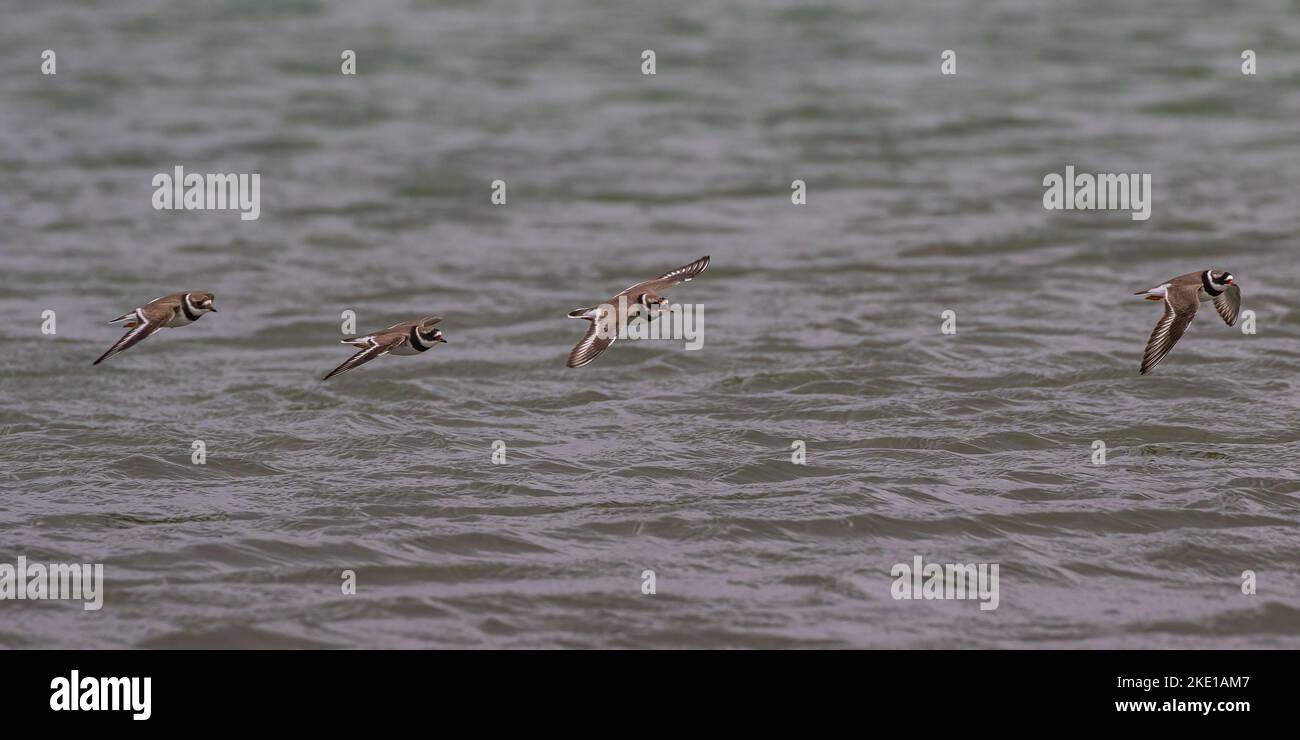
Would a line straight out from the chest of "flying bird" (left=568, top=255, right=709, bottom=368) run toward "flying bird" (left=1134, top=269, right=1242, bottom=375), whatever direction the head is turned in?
yes

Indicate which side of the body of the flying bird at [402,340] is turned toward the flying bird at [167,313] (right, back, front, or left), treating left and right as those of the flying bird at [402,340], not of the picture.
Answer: back

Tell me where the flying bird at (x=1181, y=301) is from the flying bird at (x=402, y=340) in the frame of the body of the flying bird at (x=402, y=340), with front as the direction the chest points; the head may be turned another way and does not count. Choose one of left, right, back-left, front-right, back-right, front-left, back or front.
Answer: front

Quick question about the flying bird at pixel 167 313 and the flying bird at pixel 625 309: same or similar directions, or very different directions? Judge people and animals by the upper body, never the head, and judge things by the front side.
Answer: same or similar directions

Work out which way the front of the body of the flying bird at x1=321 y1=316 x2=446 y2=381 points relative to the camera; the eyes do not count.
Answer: to the viewer's right

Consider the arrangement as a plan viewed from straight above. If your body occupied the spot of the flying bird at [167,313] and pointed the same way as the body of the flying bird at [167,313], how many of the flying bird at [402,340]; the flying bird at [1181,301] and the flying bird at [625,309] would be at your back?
0

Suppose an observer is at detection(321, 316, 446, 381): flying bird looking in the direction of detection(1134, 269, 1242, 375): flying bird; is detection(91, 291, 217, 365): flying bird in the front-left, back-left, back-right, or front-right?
back-left

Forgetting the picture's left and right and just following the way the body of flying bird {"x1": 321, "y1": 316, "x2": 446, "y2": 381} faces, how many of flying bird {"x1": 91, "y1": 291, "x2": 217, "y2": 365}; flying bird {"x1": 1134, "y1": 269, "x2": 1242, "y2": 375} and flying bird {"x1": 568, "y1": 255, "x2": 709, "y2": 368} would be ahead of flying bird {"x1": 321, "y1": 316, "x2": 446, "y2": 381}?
2

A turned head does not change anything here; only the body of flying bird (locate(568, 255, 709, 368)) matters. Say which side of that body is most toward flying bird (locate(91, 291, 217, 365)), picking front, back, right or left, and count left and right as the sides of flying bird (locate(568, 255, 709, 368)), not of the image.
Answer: back

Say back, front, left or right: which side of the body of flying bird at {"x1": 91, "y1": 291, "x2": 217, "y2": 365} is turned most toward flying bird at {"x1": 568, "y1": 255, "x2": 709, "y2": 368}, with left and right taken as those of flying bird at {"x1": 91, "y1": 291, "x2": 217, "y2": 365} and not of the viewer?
front

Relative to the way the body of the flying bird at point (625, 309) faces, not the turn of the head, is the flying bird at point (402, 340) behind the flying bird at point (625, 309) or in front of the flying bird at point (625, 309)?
behind

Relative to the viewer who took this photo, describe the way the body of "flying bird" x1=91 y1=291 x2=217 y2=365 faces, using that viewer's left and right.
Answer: facing to the right of the viewer

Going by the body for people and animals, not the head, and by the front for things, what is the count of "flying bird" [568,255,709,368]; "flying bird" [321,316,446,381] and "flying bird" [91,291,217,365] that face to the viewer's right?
3

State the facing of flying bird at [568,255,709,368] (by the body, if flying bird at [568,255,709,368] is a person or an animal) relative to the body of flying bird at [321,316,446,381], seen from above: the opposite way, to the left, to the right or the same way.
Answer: the same way

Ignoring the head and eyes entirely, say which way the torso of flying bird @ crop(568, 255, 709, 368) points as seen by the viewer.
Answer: to the viewer's right

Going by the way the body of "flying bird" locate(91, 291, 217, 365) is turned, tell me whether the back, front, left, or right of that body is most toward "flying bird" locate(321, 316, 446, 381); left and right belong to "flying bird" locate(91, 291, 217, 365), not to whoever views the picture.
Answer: front

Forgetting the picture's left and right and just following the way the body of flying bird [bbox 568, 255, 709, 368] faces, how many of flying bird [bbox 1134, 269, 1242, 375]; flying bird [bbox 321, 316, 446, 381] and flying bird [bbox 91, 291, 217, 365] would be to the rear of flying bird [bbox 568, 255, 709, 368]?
2
